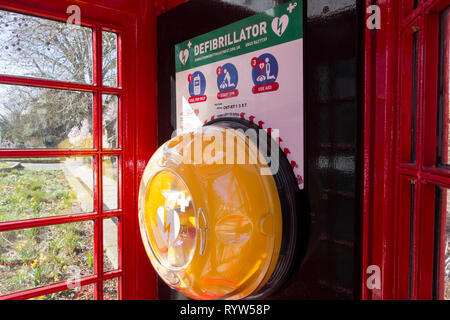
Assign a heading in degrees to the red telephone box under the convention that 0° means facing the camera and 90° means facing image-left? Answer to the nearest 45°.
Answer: approximately 45°
